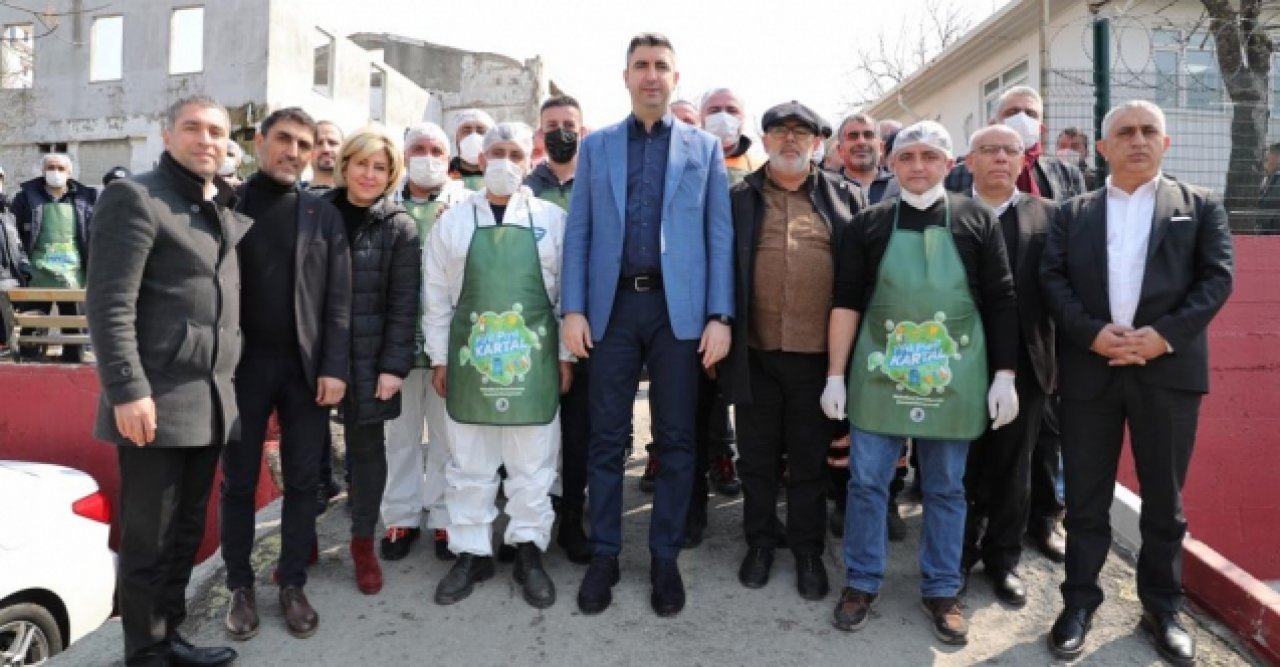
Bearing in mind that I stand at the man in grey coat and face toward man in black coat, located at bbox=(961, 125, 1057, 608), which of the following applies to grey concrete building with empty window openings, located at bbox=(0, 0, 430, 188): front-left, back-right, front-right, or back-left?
back-left

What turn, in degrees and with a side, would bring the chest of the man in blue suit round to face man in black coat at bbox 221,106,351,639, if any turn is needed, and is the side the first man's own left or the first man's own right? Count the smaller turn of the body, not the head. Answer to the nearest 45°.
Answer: approximately 90° to the first man's own right

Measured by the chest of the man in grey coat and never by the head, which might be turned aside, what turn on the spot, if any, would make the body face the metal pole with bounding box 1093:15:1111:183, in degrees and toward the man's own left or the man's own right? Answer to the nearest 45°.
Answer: approximately 45° to the man's own left

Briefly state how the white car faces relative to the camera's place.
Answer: facing to the left of the viewer

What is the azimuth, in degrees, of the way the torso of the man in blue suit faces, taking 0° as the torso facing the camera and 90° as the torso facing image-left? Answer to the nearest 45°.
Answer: approximately 0°

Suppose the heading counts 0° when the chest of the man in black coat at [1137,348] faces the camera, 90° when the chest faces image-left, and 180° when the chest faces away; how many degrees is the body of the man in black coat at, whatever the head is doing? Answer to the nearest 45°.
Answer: approximately 0°
